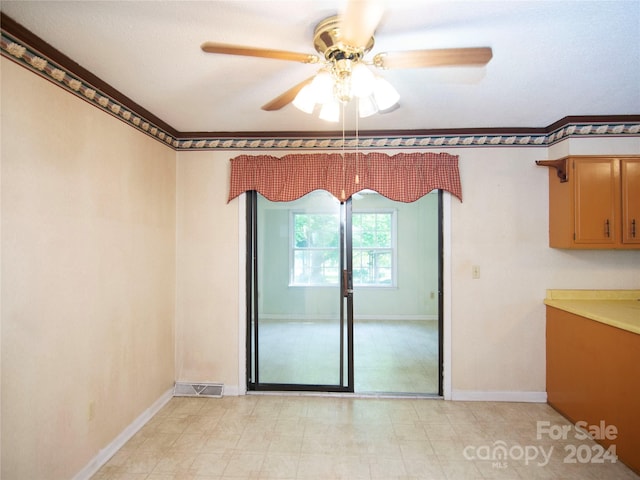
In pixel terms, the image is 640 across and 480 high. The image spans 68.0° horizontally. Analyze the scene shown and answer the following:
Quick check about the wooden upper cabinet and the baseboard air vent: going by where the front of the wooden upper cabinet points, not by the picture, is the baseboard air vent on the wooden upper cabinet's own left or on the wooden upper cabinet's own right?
on the wooden upper cabinet's own right

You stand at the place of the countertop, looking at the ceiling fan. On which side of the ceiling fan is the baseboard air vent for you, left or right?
right

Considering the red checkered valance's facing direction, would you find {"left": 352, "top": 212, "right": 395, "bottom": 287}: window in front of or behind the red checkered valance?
behind

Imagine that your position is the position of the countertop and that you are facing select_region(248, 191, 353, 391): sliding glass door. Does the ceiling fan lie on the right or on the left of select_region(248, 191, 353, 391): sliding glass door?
left

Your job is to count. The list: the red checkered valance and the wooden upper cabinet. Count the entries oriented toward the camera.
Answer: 2

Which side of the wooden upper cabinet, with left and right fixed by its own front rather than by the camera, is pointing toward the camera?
front

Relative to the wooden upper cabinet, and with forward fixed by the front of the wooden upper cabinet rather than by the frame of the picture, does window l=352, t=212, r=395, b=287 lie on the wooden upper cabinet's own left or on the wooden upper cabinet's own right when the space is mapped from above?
on the wooden upper cabinet's own right

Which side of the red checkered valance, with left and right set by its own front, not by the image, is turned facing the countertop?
left

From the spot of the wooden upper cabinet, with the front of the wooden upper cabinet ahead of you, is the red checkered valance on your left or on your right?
on your right

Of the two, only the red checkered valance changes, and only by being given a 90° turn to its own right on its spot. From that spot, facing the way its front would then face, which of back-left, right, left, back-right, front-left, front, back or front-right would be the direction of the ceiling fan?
left

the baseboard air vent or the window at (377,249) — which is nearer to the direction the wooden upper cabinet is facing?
the baseboard air vent
